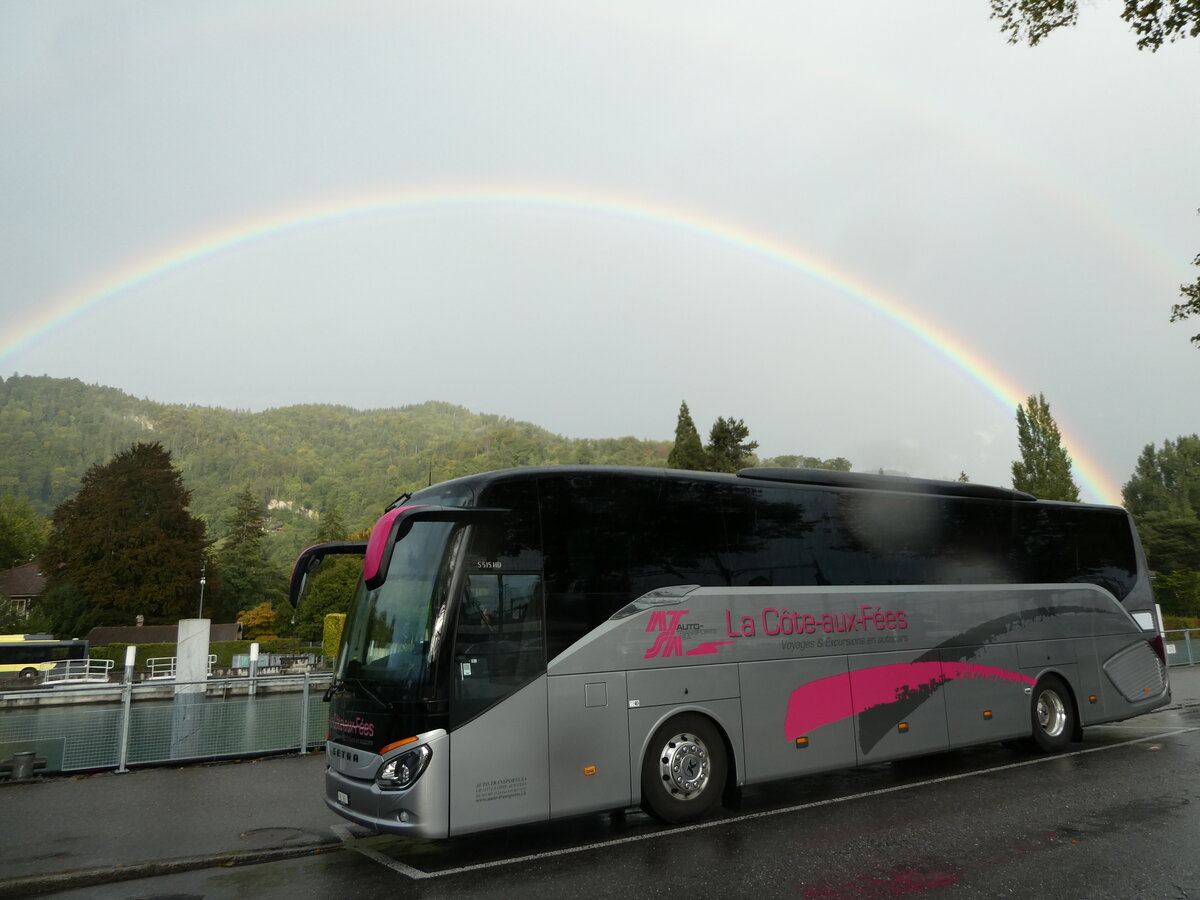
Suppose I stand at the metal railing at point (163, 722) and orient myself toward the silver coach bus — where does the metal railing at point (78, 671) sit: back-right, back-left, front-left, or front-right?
back-left

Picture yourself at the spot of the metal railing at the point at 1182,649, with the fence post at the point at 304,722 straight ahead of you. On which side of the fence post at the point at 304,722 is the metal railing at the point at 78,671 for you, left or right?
right

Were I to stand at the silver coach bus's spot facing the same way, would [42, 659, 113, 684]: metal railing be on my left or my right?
on my right

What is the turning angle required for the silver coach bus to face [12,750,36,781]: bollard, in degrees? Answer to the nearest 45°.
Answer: approximately 45° to its right

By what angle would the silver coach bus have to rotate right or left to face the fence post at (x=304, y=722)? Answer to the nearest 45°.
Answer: approximately 90° to its right

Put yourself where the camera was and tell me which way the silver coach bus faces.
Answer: facing the viewer and to the left of the viewer

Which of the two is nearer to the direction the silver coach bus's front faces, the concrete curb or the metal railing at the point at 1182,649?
the concrete curb

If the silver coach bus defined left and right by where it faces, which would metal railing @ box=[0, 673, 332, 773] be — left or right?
on its right

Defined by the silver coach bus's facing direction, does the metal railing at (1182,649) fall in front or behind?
behind

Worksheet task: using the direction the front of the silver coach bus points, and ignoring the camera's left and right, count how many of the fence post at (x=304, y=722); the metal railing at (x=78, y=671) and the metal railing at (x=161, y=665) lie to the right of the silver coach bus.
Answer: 3

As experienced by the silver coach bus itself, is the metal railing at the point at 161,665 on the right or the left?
on its right

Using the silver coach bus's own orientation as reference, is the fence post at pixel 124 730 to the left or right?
on its right
